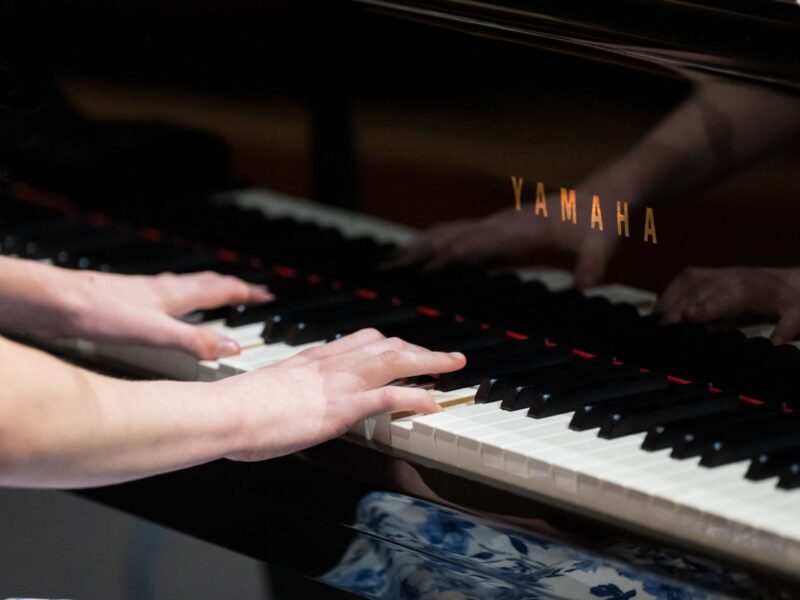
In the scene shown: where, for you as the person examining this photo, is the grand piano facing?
facing the viewer and to the left of the viewer
